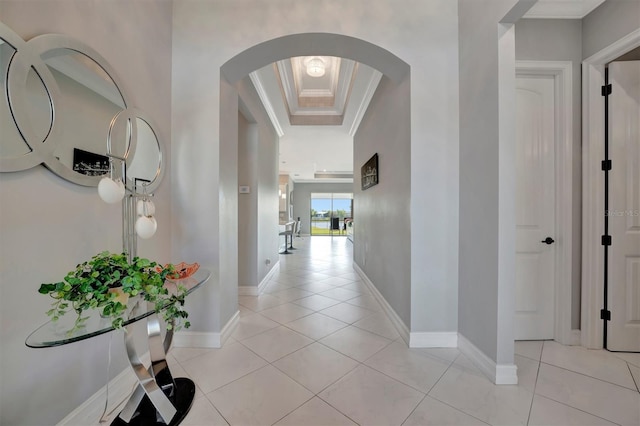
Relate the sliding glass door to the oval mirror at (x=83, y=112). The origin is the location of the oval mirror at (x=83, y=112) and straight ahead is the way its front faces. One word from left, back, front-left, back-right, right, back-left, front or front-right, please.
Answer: left

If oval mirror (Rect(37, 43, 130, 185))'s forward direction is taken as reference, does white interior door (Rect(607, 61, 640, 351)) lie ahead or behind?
ahead

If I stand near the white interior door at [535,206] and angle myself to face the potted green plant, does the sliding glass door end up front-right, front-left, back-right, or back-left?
back-right

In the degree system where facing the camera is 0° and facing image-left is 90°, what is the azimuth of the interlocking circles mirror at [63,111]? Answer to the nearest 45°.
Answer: approximately 315°

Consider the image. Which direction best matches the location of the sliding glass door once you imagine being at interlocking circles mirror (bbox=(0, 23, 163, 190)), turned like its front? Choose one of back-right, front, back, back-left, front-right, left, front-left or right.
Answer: left
